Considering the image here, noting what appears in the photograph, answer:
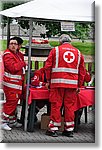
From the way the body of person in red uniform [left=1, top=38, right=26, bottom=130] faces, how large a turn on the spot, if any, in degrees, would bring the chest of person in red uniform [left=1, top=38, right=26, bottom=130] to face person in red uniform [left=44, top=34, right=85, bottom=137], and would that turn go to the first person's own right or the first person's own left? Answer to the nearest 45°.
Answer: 0° — they already face them

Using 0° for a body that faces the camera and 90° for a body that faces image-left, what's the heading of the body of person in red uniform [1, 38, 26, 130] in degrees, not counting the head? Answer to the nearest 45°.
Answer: approximately 315°

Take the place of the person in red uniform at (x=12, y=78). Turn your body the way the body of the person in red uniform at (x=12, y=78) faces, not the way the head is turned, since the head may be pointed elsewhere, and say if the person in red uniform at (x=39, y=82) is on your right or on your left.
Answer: on your left
